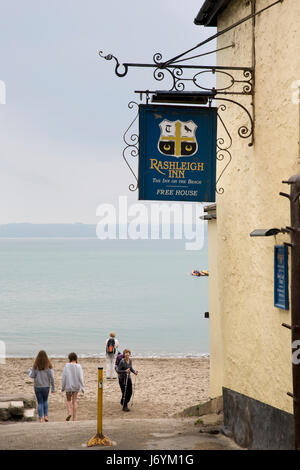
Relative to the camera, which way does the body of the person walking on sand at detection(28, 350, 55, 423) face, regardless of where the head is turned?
away from the camera

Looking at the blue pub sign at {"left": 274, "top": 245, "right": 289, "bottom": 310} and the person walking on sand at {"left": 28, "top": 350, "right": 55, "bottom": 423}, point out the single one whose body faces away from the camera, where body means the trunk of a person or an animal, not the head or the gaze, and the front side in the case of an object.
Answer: the person walking on sand

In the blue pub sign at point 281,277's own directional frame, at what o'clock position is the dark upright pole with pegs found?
The dark upright pole with pegs is roughly at 10 o'clock from the blue pub sign.

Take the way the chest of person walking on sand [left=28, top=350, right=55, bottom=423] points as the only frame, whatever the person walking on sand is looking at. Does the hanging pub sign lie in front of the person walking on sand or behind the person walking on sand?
behind

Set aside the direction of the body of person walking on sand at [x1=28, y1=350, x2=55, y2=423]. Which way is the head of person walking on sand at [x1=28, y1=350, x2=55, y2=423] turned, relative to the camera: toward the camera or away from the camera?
away from the camera

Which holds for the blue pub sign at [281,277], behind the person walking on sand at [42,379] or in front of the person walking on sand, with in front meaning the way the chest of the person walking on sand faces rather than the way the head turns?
behind

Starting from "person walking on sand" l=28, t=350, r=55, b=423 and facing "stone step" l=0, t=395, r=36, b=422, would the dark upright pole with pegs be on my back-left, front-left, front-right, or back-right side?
back-left
